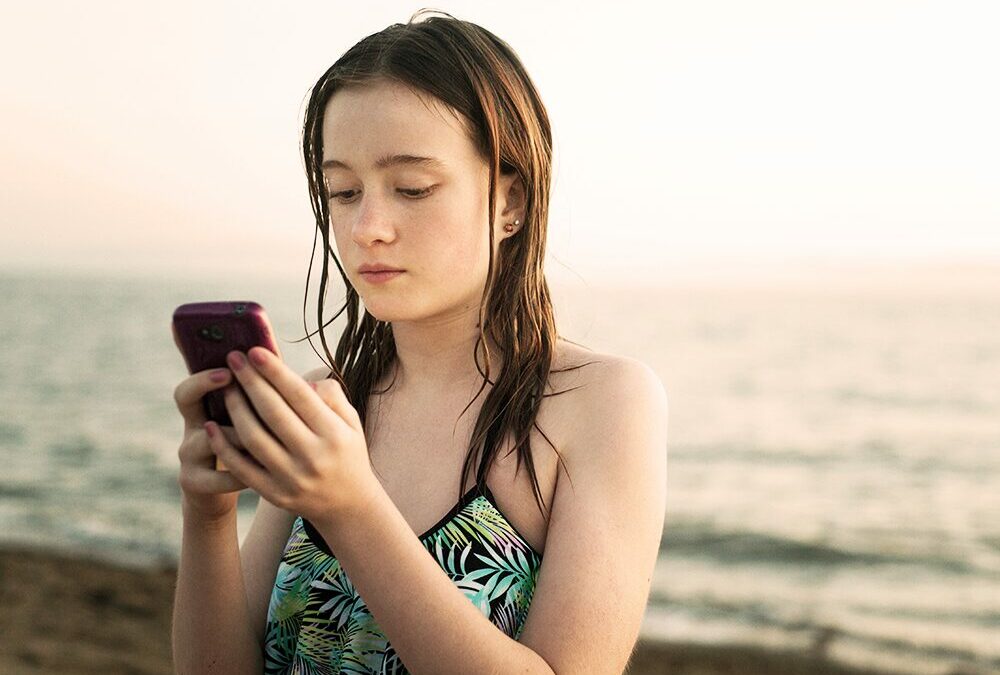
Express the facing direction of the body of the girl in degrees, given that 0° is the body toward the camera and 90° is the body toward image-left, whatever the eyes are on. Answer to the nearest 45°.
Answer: approximately 45°
